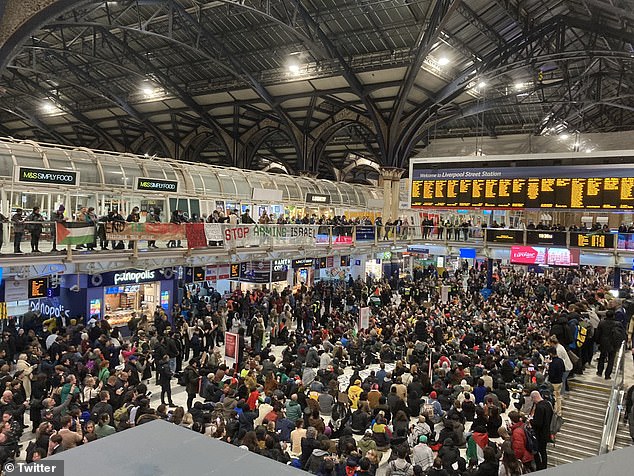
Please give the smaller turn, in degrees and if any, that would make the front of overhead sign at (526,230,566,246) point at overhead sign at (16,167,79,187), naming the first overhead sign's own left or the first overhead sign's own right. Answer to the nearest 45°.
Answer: approximately 45° to the first overhead sign's own right

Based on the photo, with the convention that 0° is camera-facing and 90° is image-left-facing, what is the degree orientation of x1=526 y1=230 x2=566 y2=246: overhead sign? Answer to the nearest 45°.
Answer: approximately 0°

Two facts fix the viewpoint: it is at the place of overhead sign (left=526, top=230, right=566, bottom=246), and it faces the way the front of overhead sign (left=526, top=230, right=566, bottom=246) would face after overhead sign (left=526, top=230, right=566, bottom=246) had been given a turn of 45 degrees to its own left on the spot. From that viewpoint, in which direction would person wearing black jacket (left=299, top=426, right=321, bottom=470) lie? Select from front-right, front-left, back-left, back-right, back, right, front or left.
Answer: front-right

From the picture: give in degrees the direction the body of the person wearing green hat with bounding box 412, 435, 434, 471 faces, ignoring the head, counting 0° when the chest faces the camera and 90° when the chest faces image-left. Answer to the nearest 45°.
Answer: approximately 180°

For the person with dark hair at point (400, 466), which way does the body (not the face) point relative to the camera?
away from the camera

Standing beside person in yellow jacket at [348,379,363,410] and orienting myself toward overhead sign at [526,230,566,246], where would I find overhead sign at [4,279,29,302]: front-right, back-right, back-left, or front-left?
back-left

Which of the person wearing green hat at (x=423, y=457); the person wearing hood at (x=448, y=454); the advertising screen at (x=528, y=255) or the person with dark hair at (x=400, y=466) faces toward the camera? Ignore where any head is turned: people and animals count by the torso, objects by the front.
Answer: the advertising screen

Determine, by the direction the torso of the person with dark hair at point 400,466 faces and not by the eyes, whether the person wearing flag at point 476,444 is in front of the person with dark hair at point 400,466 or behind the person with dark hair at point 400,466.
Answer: in front

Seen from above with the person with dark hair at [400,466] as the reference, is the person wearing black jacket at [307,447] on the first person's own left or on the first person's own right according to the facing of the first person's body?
on the first person's own left

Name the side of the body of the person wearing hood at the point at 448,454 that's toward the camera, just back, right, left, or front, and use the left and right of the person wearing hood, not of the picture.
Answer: back

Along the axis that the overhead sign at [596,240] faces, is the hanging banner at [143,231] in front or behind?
in front

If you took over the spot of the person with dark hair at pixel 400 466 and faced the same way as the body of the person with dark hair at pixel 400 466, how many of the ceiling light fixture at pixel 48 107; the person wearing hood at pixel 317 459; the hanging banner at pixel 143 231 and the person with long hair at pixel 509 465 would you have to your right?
1

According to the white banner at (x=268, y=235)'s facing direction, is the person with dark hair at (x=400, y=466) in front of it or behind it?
in front
